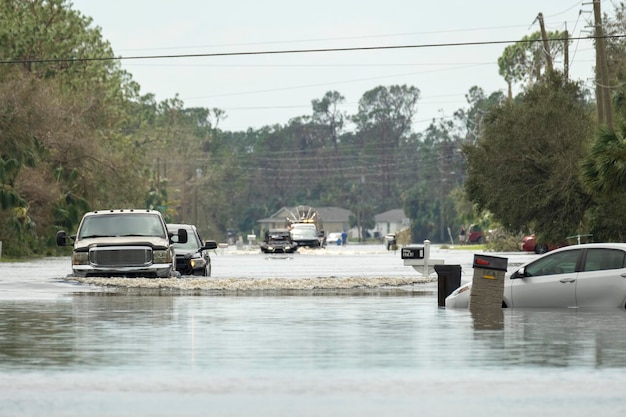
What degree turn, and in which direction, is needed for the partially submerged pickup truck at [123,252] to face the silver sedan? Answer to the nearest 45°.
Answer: approximately 45° to its left

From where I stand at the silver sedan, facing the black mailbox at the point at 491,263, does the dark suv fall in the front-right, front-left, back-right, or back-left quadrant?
front-right

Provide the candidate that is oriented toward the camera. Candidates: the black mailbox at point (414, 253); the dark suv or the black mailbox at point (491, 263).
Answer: the dark suv

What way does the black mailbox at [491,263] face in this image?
to the viewer's left

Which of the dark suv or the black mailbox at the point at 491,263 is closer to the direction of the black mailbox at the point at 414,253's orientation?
the dark suv

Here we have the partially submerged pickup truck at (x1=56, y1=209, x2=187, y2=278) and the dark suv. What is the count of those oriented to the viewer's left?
0

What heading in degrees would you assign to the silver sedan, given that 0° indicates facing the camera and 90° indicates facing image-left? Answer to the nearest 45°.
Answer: approximately 90°

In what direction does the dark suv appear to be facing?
toward the camera

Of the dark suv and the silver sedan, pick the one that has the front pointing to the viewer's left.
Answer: the silver sedan

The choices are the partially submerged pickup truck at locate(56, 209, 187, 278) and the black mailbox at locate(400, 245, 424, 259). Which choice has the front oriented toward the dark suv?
the black mailbox

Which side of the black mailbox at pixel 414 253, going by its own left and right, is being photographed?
left

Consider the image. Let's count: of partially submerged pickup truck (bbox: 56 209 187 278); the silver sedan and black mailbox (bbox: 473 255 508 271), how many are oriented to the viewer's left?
2

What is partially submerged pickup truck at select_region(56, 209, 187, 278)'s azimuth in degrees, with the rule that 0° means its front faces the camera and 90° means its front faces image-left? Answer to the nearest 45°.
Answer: approximately 0°
